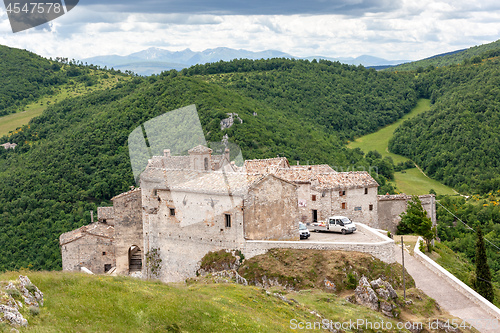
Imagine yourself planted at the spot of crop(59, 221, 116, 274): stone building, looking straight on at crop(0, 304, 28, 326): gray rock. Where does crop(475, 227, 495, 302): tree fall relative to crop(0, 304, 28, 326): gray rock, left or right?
left

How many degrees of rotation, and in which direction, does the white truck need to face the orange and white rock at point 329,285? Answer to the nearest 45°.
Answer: approximately 45° to its right

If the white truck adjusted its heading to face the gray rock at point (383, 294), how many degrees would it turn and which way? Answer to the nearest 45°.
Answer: approximately 45° to its right

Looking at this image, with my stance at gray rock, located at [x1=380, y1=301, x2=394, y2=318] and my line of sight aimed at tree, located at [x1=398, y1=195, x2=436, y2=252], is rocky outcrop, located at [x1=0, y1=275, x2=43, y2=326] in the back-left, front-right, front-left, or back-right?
back-left

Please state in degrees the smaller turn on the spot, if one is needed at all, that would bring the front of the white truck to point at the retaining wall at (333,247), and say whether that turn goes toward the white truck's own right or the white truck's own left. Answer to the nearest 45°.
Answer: approximately 45° to the white truck's own right

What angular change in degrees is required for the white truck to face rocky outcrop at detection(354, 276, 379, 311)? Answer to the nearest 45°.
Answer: approximately 45° to its right

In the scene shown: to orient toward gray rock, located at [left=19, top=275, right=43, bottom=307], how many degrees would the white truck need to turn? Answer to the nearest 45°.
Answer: approximately 90° to its right

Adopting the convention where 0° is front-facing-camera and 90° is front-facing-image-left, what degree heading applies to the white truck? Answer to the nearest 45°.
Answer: approximately 315°

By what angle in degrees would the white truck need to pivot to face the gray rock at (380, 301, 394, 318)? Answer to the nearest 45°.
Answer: approximately 45° to its right

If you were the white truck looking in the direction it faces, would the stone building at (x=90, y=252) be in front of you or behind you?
behind
